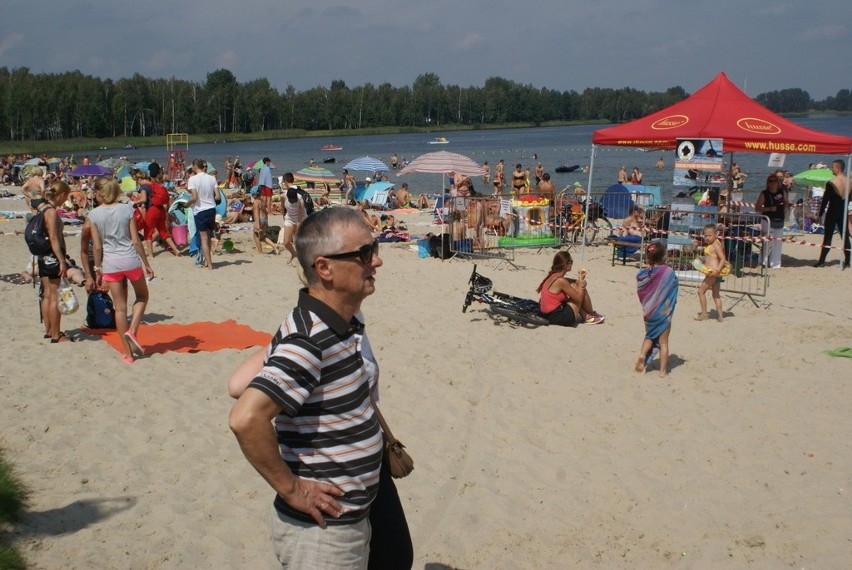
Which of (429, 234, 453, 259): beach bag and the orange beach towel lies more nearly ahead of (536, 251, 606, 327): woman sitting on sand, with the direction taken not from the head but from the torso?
the beach bag

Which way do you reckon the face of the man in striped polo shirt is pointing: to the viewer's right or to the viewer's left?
to the viewer's right

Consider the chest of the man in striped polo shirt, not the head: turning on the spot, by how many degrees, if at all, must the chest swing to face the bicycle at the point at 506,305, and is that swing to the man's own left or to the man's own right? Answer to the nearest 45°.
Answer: approximately 90° to the man's own left

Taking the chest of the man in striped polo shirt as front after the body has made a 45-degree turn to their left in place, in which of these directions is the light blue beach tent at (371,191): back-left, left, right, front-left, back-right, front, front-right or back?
front-left

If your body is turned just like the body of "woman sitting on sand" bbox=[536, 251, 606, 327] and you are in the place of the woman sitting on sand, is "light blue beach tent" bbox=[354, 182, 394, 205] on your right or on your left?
on your left

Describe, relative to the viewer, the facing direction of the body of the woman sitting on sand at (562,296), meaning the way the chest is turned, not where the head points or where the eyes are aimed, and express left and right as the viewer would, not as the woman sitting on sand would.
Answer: facing away from the viewer and to the right of the viewer

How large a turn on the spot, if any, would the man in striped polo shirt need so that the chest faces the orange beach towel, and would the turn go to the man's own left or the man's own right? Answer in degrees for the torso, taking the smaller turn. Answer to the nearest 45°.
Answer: approximately 90° to the man's own left

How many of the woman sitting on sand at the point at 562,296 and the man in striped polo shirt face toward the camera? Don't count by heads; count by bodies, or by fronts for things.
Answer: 0

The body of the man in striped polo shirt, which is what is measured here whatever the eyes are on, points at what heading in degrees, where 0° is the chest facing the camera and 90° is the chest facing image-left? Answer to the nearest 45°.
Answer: approximately 270°

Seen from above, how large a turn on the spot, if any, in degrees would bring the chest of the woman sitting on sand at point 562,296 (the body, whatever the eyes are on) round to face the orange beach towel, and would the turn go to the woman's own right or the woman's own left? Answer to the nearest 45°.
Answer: approximately 180°

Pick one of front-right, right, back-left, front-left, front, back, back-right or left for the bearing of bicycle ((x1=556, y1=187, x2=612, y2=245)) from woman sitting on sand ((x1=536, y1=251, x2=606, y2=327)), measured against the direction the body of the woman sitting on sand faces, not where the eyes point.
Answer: front-left
